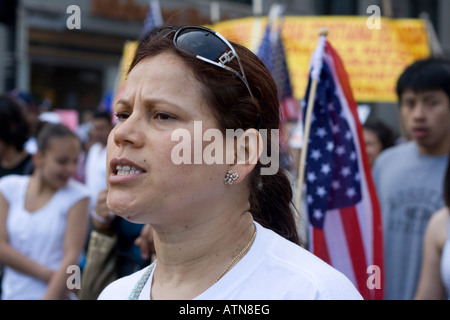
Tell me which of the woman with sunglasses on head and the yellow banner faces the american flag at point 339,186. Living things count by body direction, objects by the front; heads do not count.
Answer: the yellow banner

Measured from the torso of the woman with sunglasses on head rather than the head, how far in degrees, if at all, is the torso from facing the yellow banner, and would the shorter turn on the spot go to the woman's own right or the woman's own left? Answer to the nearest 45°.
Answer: approximately 135° to the woman's own right

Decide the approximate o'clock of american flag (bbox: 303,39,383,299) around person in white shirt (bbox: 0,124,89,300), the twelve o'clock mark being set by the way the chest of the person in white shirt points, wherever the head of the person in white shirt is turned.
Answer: The american flag is roughly at 10 o'clock from the person in white shirt.

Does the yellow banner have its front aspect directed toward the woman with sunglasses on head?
yes

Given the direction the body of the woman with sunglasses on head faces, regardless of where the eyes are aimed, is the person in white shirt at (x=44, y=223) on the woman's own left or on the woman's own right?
on the woman's own right

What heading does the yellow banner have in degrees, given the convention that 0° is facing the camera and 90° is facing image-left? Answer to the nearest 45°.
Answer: approximately 0°

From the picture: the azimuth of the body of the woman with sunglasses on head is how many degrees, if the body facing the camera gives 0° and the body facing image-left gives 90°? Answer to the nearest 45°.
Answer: approximately 45°

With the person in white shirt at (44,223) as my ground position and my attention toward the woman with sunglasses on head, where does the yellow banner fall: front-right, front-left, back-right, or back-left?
back-left

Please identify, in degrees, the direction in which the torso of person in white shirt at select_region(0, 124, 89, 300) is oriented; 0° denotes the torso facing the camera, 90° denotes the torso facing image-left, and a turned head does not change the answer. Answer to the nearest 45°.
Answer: approximately 0°

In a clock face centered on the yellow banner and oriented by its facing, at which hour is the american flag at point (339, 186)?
The american flag is roughly at 12 o'clock from the yellow banner.
